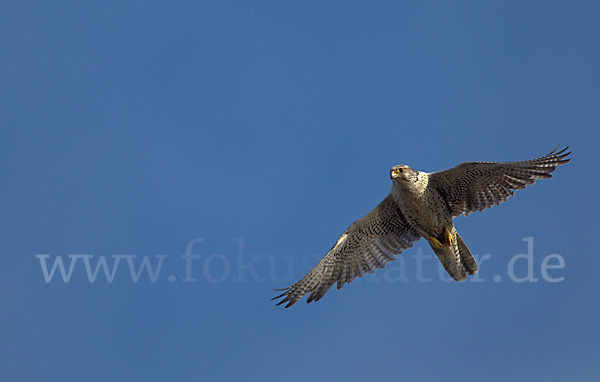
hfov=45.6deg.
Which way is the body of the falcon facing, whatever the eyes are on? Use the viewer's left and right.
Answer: facing the viewer and to the left of the viewer
